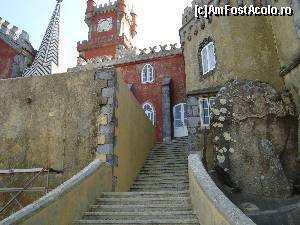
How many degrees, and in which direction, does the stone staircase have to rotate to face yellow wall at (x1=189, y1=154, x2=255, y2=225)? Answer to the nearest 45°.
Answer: approximately 45° to its left

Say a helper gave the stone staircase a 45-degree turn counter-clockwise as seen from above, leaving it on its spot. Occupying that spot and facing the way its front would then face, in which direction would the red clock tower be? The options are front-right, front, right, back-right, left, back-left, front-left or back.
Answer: back-left

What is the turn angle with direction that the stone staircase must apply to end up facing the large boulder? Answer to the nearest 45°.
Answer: approximately 135° to its left

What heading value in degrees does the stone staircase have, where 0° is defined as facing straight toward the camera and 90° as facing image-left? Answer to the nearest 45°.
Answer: approximately 0°

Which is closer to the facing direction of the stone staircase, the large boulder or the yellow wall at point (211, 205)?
the yellow wall

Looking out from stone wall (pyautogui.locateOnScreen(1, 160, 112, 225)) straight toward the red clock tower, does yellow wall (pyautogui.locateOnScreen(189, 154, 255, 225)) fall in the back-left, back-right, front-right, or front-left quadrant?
back-right
